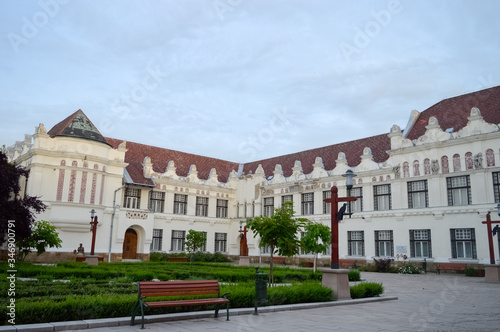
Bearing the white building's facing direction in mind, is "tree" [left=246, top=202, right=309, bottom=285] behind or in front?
in front

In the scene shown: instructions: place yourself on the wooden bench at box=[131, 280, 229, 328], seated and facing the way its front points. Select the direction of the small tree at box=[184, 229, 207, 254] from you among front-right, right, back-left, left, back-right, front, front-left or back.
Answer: back-left

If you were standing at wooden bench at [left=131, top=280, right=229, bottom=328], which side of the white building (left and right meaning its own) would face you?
front

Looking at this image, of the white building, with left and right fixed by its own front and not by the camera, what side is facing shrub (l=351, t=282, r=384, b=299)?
front

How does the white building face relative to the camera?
toward the camera

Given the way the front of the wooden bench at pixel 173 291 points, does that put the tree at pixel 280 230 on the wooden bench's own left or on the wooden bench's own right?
on the wooden bench's own left

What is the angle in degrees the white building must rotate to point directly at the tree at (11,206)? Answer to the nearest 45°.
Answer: approximately 45° to its right

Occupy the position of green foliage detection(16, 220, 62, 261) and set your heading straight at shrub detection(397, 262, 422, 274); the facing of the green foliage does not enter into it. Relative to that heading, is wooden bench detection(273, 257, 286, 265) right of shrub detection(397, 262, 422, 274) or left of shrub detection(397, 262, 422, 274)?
left

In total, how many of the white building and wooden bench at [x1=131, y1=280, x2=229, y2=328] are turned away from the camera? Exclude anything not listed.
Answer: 0

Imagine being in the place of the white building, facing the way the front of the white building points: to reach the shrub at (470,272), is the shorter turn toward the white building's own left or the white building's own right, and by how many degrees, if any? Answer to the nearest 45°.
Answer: approximately 45° to the white building's own left

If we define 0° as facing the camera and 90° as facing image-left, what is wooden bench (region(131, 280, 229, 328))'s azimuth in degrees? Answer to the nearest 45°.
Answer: approximately 315°
